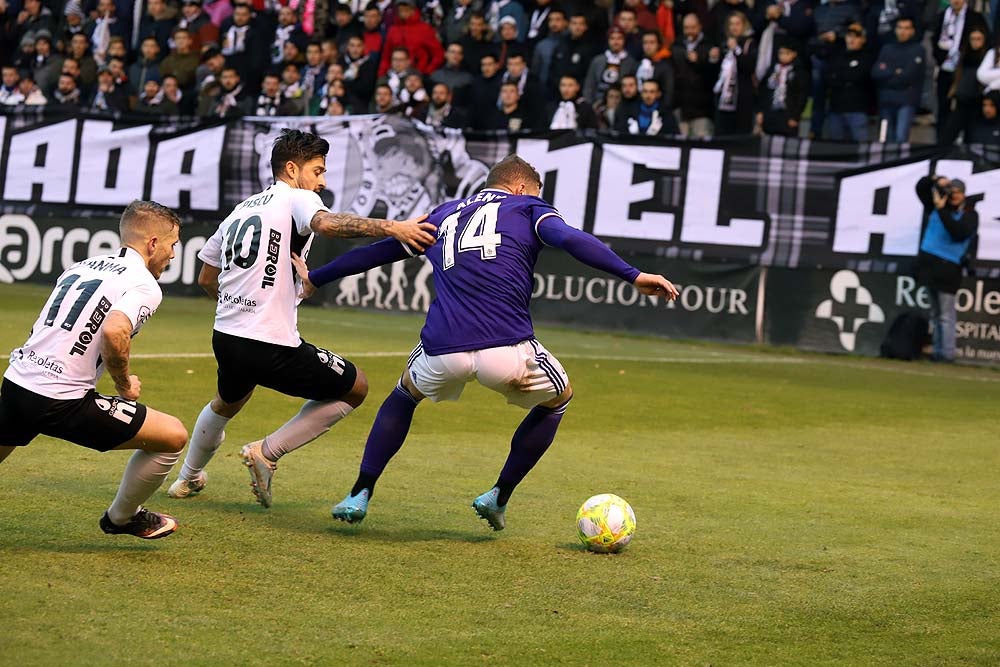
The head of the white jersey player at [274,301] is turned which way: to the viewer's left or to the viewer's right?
to the viewer's right

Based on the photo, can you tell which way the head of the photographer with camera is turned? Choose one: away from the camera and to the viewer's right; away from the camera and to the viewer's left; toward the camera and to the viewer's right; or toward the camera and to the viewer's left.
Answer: toward the camera and to the viewer's left

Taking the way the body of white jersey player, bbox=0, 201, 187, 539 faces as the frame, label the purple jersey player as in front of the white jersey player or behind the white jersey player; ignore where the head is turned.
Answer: in front

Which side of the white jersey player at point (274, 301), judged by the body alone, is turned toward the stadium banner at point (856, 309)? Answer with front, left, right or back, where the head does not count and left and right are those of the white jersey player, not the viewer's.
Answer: front

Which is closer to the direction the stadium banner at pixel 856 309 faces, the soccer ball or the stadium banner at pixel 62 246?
the soccer ball

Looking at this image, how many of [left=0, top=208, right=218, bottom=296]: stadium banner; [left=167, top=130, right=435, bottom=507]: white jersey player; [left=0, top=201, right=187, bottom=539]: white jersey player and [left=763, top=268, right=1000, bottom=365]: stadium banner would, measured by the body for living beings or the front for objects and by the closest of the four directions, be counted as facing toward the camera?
2

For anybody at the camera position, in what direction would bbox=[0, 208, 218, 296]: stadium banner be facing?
facing the viewer

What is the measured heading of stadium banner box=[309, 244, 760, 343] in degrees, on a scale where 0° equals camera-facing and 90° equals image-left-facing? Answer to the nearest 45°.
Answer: approximately 0°

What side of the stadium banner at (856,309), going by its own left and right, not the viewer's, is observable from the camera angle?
front

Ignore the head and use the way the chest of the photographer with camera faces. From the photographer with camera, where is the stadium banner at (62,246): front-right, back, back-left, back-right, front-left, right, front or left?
front-right

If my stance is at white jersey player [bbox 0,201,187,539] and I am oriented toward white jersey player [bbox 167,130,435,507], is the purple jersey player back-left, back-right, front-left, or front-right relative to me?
front-right

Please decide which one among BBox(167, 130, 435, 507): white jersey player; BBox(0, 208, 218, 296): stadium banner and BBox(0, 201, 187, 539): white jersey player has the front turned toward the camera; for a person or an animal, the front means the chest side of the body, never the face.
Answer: the stadium banner

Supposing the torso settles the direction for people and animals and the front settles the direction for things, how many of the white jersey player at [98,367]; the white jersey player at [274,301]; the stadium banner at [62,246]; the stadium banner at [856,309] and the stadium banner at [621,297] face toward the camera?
3

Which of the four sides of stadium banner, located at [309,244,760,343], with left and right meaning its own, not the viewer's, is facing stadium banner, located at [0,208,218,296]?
right

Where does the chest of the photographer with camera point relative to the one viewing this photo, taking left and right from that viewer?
facing the viewer and to the left of the viewer
